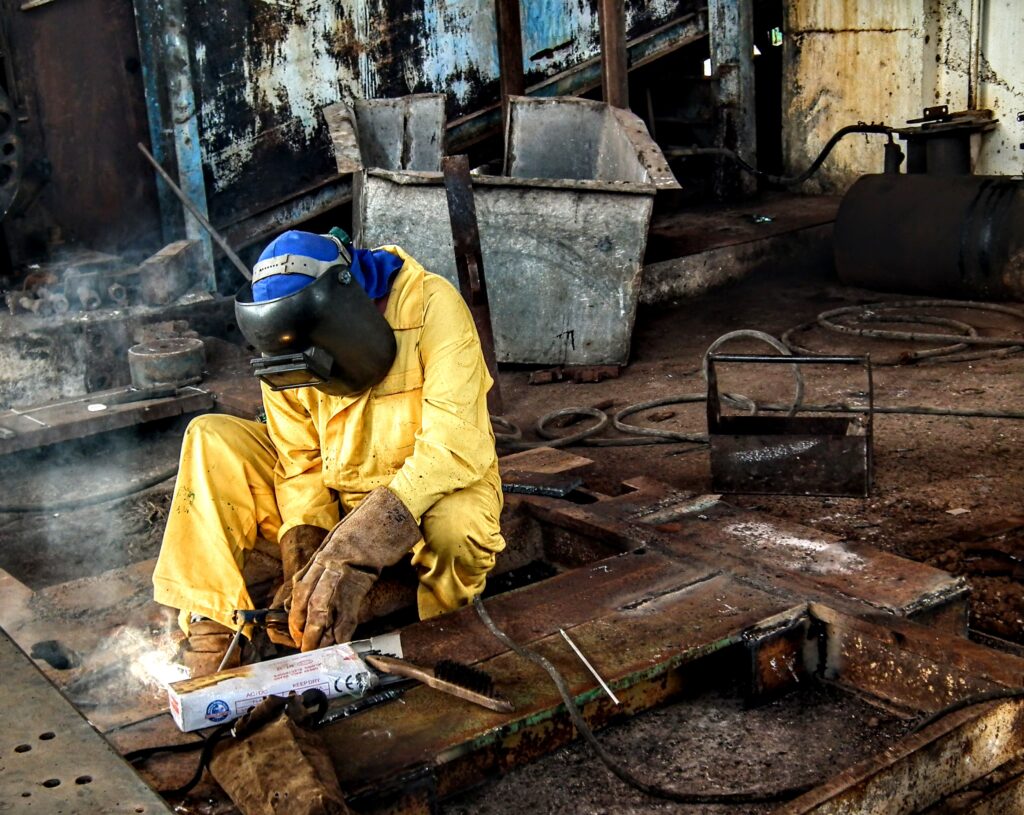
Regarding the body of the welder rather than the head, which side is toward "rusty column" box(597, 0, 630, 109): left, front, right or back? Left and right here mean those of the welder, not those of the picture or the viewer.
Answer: back

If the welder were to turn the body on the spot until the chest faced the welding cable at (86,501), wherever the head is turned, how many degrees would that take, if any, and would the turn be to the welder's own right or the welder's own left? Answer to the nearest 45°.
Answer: approximately 90° to the welder's own right

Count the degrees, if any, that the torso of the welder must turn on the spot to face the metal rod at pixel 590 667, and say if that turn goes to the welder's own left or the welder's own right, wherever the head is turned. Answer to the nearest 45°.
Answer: approximately 90° to the welder's own left

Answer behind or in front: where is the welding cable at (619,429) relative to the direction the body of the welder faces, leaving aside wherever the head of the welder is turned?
behind

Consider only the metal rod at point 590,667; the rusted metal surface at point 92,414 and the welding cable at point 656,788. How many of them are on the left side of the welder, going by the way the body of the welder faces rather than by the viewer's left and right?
2

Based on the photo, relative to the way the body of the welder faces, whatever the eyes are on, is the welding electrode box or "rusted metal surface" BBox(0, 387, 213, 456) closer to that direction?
the welding electrode box

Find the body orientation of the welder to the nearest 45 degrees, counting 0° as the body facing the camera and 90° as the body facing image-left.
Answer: approximately 45°

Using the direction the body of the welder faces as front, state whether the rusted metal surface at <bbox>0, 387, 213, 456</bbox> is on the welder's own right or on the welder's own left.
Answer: on the welder's own right

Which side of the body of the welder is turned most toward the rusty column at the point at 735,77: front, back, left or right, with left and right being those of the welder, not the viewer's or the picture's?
back

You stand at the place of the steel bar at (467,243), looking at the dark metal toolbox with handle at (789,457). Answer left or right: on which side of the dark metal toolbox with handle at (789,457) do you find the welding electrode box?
right

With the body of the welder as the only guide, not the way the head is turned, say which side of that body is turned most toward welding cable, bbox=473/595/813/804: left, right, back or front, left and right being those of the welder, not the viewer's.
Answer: left

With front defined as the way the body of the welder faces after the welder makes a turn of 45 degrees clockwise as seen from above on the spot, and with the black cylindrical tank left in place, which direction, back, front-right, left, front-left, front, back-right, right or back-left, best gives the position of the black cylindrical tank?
back-right

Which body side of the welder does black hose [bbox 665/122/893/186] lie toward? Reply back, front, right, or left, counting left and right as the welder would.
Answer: back

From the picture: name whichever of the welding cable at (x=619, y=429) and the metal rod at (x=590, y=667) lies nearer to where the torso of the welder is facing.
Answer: the metal rod
